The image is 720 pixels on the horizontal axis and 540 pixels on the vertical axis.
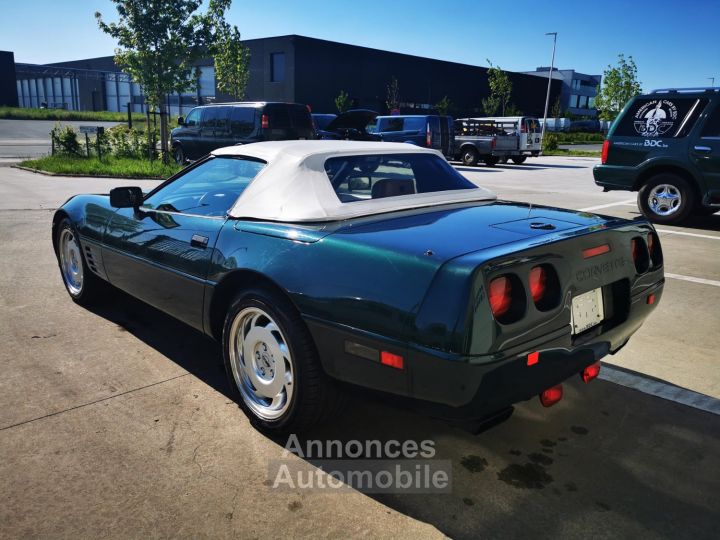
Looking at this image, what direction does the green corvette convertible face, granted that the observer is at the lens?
facing away from the viewer and to the left of the viewer

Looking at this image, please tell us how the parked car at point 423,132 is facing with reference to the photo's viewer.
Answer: facing away from the viewer and to the left of the viewer

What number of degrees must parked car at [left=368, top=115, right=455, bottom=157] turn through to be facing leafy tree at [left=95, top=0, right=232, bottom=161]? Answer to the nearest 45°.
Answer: approximately 45° to its left

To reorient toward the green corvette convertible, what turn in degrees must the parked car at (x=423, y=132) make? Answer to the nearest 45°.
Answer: approximately 135° to its left

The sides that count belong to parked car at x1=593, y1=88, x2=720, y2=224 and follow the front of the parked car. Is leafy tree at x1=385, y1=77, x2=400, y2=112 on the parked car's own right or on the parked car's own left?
on the parked car's own left

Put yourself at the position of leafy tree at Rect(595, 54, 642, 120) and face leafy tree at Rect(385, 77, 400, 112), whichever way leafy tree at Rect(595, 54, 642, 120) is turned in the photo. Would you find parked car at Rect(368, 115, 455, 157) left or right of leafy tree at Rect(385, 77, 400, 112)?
left

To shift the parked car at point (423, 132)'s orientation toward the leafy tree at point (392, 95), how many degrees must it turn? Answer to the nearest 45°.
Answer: approximately 45° to its right

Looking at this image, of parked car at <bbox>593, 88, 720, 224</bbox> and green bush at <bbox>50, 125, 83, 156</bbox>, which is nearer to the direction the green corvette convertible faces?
the green bush
